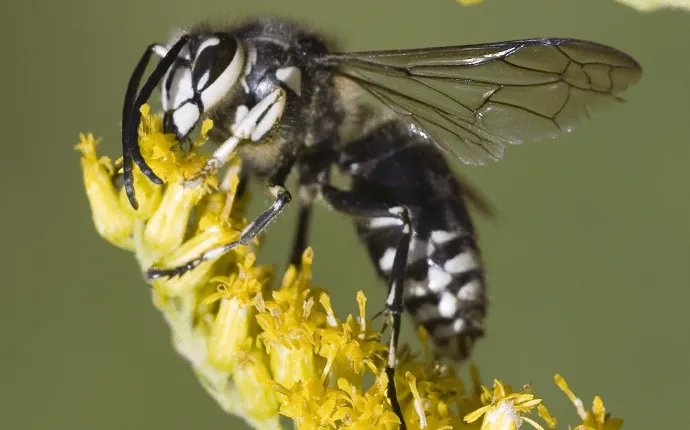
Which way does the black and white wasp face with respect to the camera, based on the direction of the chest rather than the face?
to the viewer's left
